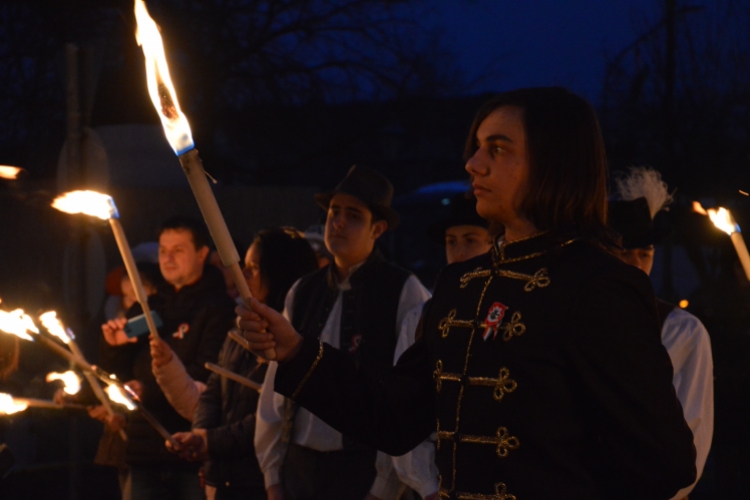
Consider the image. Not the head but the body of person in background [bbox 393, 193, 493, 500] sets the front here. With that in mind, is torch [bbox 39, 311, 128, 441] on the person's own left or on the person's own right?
on the person's own right

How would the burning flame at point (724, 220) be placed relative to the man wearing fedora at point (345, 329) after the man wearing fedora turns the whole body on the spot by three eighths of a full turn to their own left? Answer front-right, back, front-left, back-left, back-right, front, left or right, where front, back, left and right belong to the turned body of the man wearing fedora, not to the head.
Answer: front

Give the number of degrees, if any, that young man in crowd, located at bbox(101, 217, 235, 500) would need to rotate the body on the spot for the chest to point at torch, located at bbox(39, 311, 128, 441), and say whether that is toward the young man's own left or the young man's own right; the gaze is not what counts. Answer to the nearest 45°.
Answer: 0° — they already face it

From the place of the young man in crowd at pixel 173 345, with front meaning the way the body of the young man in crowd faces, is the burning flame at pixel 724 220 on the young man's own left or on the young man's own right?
on the young man's own left

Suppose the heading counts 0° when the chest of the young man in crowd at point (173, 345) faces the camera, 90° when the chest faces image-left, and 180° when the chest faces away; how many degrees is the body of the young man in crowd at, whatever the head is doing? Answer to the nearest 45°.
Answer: approximately 45°

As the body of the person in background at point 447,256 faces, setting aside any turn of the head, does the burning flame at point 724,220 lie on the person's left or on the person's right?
on the person's left

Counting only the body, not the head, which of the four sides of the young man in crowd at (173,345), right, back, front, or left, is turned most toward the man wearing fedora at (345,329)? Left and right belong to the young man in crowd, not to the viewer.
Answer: left

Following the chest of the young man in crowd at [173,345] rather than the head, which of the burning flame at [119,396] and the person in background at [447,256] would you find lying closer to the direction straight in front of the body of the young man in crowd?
the burning flame
